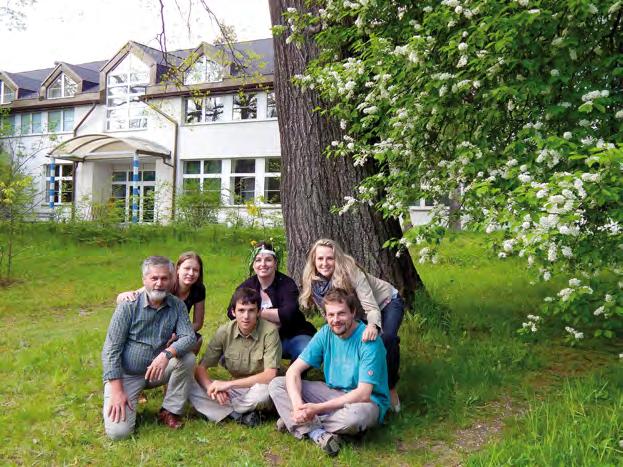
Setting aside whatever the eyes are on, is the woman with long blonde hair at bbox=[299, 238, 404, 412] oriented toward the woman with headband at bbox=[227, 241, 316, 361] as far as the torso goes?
no

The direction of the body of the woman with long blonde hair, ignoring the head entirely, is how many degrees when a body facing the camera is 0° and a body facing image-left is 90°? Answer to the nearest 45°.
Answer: approximately 45°

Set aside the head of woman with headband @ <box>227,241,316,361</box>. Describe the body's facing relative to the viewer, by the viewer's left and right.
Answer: facing the viewer and to the left of the viewer

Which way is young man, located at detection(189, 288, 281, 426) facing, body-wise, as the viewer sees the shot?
toward the camera

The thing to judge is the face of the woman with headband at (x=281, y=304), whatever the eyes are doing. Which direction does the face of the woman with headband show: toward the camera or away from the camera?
toward the camera

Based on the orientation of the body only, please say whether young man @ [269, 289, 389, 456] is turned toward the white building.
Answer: no

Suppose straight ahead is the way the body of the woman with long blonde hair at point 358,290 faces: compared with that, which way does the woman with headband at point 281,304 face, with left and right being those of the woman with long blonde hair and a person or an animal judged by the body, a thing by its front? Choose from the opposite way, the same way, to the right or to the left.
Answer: the same way

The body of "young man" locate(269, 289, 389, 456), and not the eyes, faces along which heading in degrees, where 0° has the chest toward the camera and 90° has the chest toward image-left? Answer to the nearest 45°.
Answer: approximately 45°

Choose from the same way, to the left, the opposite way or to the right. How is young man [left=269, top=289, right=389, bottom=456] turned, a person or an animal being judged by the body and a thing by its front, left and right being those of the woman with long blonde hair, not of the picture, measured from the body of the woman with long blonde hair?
the same way

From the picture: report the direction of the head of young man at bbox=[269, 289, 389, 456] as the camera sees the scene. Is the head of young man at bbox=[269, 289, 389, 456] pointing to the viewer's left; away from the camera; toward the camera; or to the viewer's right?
toward the camera

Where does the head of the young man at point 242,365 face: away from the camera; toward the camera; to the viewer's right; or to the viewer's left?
toward the camera

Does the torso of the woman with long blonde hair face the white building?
no
